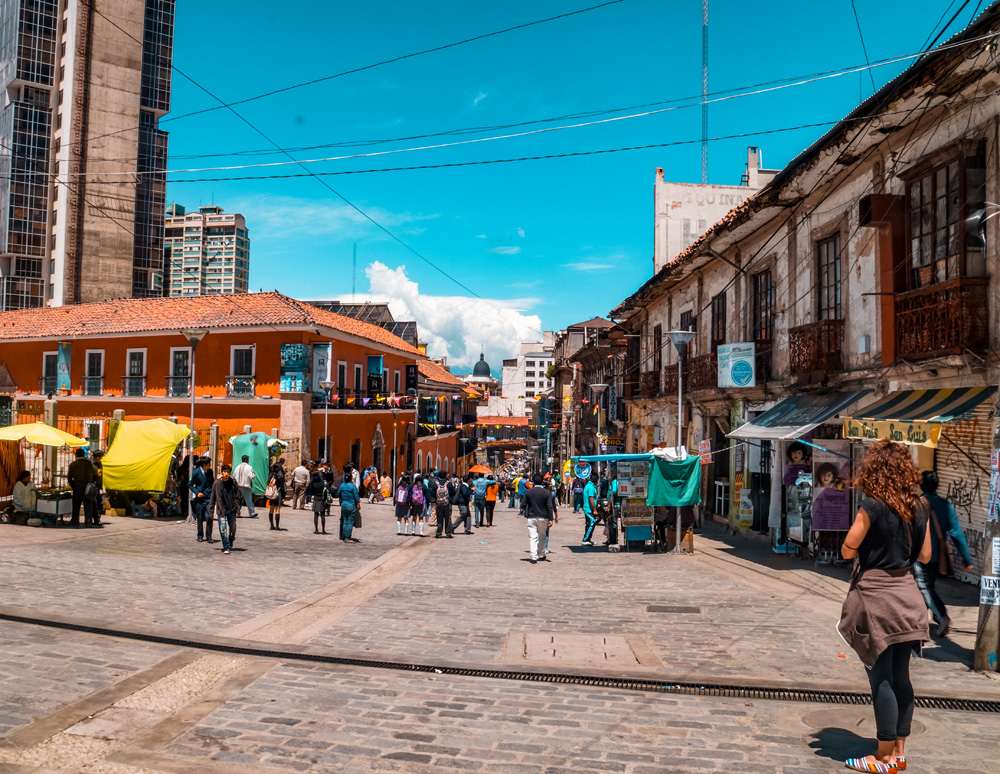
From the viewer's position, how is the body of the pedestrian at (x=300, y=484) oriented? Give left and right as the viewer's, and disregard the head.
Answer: facing away from the viewer

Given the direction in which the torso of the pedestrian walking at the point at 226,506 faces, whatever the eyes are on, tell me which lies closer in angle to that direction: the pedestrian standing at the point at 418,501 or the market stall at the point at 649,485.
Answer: the market stall

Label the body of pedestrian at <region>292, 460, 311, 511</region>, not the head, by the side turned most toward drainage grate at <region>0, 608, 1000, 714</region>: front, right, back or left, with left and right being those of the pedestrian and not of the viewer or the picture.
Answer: back

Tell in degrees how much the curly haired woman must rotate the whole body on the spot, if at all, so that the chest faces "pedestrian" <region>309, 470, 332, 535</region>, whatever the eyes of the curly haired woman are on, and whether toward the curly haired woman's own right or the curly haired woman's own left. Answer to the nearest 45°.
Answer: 0° — they already face them

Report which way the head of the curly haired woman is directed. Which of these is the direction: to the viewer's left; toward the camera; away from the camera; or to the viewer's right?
away from the camera
